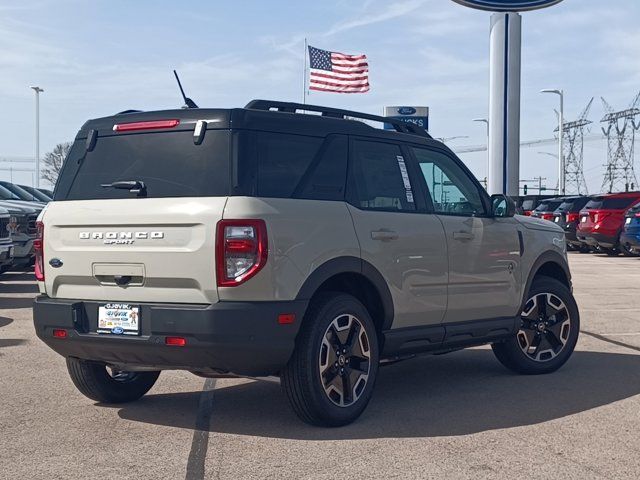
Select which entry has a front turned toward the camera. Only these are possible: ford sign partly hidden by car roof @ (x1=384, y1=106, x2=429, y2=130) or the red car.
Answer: the ford sign partly hidden by car roof

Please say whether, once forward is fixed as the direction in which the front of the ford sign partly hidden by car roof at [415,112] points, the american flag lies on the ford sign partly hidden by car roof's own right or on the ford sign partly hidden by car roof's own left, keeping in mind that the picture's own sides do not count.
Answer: on the ford sign partly hidden by car roof's own right

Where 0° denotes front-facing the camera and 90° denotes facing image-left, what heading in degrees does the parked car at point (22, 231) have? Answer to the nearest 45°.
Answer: approximately 315°

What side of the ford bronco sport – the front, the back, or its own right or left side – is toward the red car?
front

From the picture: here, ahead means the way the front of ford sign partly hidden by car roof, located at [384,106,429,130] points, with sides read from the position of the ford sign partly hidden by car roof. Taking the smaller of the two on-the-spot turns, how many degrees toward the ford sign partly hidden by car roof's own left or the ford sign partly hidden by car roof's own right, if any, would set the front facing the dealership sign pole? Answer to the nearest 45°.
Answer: approximately 45° to the ford sign partly hidden by car roof's own left

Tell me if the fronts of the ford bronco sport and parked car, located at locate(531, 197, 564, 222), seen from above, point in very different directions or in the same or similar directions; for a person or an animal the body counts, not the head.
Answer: same or similar directions

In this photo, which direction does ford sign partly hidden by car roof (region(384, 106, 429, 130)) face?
toward the camera

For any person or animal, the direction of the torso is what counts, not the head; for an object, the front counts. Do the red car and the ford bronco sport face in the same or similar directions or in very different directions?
same or similar directions

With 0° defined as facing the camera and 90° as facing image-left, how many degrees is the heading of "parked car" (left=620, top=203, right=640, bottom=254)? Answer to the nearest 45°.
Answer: approximately 225°

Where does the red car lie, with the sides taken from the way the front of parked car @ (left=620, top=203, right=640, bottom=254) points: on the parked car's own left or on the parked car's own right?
on the parked car's own left

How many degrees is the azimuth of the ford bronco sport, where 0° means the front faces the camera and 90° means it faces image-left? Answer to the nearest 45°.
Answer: approximately 225°

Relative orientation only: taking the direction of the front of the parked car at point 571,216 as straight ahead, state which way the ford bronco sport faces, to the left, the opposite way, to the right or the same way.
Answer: the same way

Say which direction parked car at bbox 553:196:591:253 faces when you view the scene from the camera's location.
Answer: facing away from the viewer and to the right of the viewer
